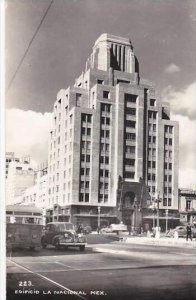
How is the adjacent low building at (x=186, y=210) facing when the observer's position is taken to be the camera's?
facing the viewer

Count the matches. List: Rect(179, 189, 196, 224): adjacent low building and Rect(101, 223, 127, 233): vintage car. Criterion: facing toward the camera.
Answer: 1

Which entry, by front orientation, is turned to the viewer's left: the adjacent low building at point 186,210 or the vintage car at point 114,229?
the vintage car

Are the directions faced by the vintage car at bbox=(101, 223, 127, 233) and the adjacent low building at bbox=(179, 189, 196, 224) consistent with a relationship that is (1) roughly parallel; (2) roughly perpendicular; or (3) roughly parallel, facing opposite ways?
roughly perpendicular

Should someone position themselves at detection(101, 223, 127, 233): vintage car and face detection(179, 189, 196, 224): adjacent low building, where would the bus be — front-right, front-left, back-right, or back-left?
back-right

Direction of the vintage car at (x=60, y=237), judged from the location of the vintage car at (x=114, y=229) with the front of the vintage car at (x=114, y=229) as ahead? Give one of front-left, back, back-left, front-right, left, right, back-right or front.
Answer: left

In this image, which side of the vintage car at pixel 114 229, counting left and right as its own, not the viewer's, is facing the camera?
left

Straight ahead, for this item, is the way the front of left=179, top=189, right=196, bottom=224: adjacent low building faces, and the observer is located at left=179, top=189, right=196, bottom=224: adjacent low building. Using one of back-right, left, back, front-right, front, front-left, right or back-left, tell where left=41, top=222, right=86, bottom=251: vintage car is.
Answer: front

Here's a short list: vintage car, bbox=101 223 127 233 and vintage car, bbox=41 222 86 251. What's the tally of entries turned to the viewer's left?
1

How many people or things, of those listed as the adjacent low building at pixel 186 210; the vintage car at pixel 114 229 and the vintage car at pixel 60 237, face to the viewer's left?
1

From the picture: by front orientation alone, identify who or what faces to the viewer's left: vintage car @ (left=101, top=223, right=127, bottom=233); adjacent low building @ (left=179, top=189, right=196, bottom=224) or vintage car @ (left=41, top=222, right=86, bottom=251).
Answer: vintage car @ (left=101, top=223, right=127, bottom=233)

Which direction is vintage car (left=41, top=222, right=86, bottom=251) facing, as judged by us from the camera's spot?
facing the viewer and to the right of the viewer
